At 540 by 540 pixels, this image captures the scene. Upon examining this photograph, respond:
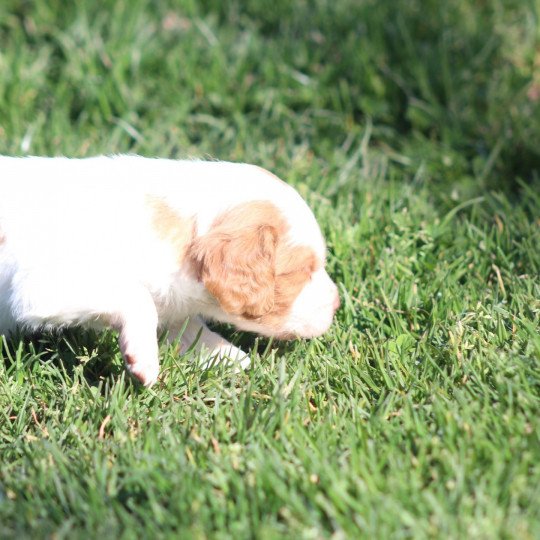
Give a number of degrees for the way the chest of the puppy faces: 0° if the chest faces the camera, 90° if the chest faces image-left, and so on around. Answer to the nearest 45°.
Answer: approximately 270°
